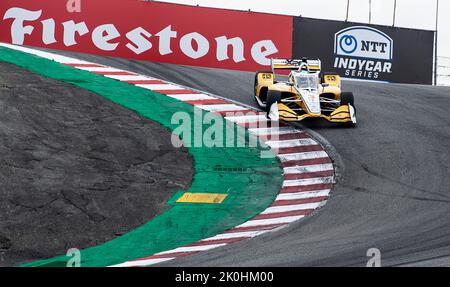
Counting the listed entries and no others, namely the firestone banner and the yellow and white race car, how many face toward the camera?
2

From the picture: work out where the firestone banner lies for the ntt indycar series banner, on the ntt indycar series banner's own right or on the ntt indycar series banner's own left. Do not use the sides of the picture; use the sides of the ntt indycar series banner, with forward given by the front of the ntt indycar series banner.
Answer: on the ntt indycar series banner's own right

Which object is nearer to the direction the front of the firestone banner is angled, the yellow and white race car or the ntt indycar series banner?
the yellow and white race car

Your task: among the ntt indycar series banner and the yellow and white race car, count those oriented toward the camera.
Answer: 2

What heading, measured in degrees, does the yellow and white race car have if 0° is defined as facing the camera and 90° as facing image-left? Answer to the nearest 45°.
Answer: approximately 0°

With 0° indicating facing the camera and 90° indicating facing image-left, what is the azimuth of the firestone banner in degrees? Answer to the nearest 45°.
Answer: approximately 0°

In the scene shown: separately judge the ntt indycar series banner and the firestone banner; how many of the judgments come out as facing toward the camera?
2

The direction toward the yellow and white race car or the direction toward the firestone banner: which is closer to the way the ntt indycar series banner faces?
the yellow and white race car

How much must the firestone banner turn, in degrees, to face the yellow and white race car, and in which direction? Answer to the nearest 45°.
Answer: approximately 45° to its left

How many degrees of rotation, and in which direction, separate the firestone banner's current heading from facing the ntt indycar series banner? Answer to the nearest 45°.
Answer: approximately 90° to its left
